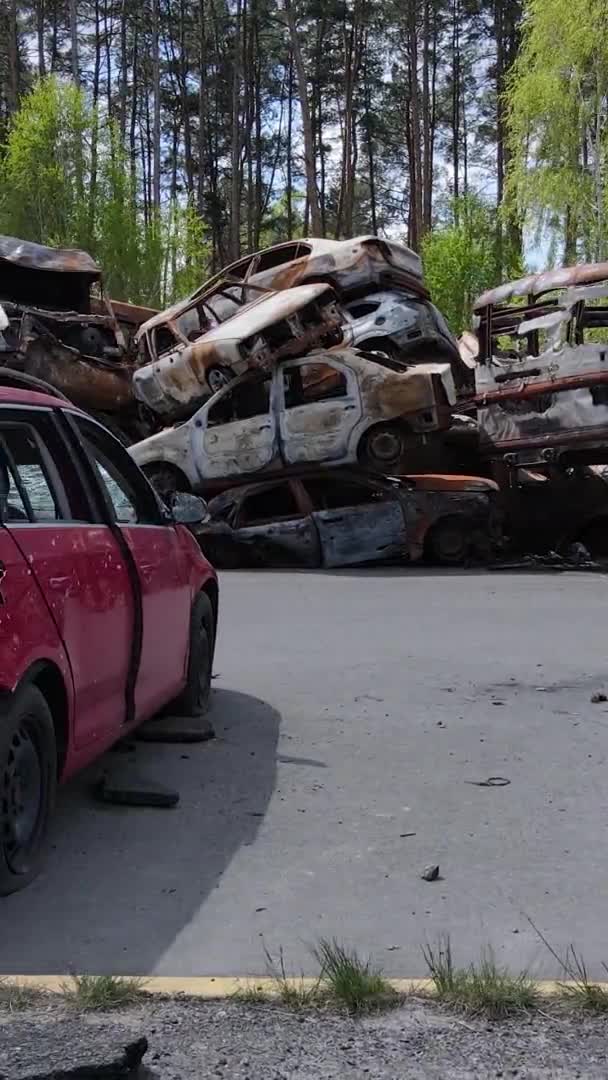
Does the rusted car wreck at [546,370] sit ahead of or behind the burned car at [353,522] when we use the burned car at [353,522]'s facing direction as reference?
ahead

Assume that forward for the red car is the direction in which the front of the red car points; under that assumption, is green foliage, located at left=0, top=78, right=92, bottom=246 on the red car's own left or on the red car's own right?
on the red car's own left

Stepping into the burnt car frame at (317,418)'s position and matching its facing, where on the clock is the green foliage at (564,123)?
The green foliage is roughly at 4 o'clock from the burnt car frame.

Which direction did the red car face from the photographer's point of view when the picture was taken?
facing away from the viewer and to the right of the viewer

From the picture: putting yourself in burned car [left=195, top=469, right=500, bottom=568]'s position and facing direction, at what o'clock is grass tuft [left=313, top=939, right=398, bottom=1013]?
The grass tuft is roughly at 3 o'clock from the burned car.

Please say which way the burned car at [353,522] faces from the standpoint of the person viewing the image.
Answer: facing to the right of the viewer

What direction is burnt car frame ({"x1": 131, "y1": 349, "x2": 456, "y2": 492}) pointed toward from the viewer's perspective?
to the viewer's left

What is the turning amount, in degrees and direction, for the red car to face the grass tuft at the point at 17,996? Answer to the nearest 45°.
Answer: approximately 135° to its right

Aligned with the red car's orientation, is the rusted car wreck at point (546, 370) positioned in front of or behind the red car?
in front

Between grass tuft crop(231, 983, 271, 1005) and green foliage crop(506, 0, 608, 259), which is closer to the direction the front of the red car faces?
the green foliage
